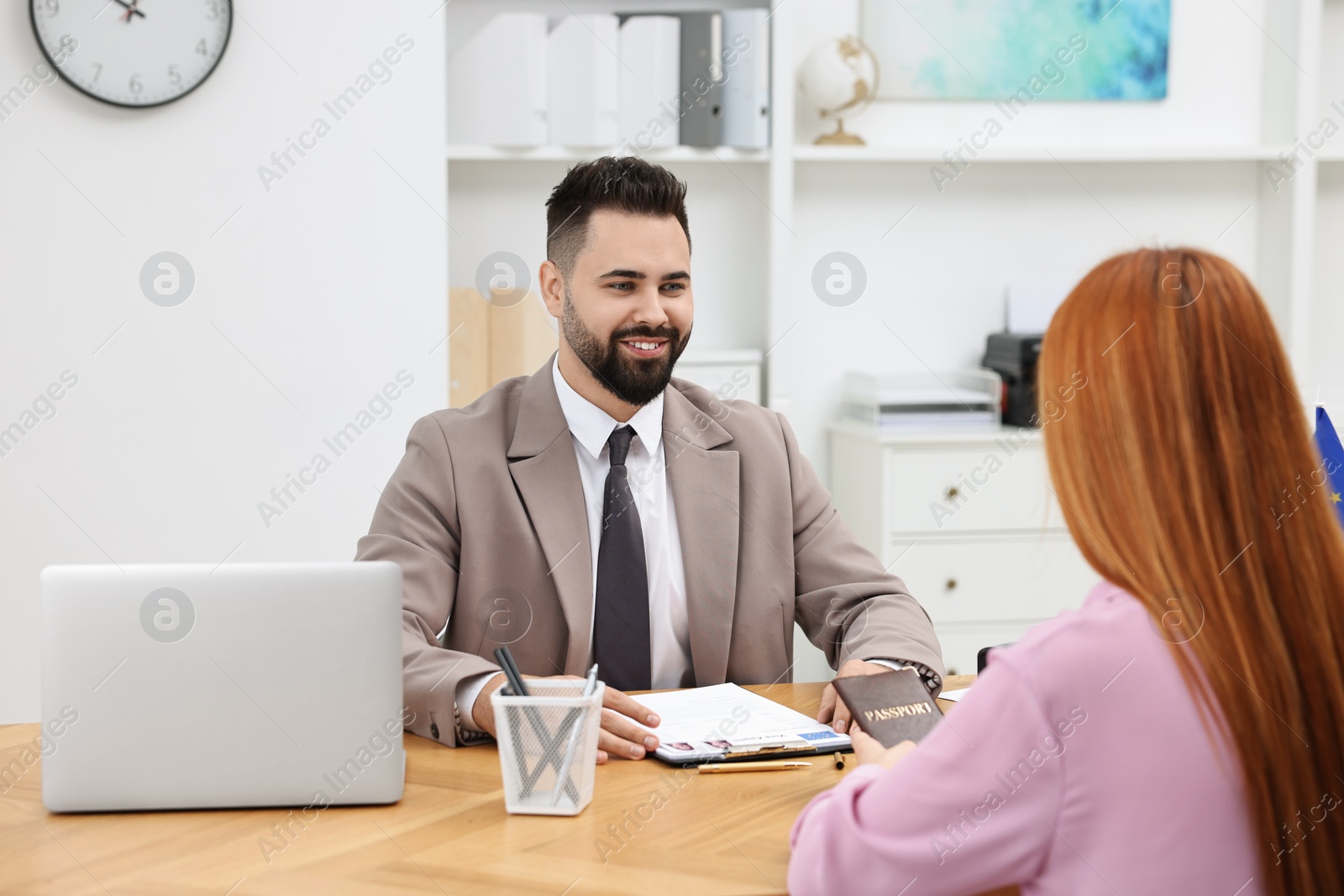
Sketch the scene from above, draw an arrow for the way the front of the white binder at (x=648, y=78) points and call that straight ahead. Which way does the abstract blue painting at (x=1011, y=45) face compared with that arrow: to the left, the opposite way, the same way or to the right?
the same way

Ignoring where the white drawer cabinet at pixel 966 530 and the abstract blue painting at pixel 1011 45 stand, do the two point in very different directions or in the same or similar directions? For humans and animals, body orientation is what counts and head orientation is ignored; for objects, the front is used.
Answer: same or similar directions

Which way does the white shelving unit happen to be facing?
toward the camera

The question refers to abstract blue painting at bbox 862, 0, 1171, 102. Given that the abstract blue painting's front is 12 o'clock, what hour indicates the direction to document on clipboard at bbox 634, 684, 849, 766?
The document on clipboard is roughly at 12 o'clock from the abstract blue painting.

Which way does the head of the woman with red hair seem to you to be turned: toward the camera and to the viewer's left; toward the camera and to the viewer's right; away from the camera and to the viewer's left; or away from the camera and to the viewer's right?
away from the camera and to the viewer's left

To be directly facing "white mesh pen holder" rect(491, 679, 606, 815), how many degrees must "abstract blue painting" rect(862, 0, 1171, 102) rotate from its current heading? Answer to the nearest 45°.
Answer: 0° — it already faces it

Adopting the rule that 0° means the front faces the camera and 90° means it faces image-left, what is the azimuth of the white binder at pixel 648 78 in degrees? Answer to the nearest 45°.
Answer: approximately 0°

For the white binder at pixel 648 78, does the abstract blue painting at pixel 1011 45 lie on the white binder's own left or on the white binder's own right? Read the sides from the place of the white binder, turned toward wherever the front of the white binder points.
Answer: on the white binder's own left

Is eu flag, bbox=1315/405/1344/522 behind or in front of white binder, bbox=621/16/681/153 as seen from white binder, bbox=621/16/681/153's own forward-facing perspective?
in front

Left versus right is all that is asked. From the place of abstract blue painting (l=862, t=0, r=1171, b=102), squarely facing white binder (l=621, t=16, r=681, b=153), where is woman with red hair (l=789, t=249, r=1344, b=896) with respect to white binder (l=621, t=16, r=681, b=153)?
left

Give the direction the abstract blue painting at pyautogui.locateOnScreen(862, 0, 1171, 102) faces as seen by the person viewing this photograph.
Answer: facing the viewer

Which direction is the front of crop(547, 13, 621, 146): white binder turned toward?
toward the camera

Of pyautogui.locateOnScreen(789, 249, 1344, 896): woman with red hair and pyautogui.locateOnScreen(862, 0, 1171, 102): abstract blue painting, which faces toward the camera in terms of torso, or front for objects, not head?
the abstract blue painting

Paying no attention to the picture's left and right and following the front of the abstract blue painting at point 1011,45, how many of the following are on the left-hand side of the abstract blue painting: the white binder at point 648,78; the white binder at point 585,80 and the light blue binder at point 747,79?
0

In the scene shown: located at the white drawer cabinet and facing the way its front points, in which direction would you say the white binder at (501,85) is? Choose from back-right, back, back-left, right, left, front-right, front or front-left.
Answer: right

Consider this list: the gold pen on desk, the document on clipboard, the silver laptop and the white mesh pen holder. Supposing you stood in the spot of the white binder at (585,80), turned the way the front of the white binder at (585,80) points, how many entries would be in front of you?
4

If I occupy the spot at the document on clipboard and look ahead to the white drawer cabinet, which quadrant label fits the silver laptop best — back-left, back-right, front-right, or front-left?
back-left
